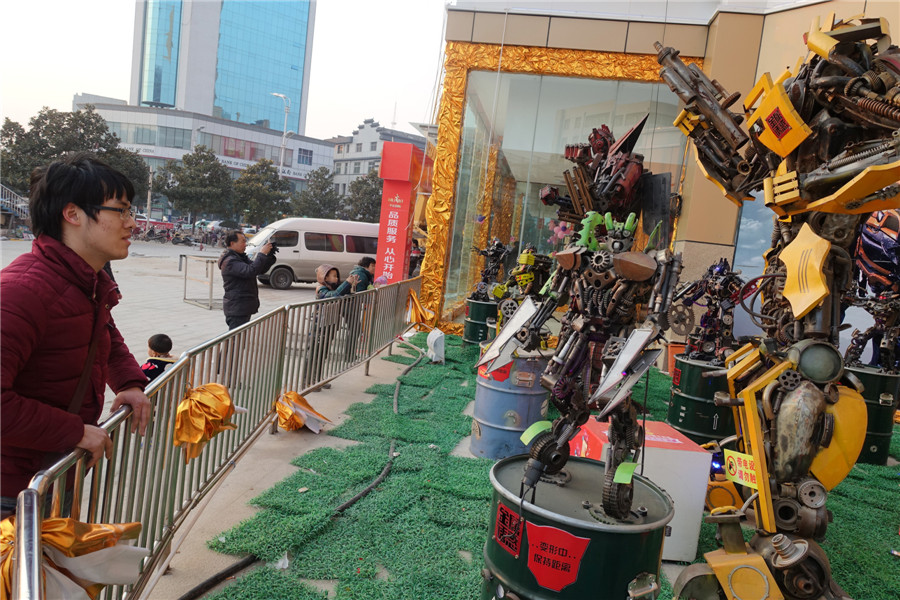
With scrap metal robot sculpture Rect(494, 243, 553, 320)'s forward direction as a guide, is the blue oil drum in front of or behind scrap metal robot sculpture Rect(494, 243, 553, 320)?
in front

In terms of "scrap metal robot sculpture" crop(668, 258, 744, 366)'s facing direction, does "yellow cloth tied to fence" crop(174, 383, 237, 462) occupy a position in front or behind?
in front

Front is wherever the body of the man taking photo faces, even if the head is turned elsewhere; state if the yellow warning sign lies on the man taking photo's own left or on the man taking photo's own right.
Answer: on the man taking photo's own right

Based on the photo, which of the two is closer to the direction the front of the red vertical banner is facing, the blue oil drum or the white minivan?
the blue oil drum

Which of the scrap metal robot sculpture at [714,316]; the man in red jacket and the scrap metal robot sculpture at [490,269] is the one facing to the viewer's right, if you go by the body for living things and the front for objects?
the man in red jacket

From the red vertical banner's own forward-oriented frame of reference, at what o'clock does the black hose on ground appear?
The black hose on ground is roughly at 12 o'clock from the red vertical banner.

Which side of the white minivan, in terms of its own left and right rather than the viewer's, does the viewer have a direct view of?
left

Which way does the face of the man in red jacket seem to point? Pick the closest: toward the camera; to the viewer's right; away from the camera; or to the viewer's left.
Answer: to the viewer's right

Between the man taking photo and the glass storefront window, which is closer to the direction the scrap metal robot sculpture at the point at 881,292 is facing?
the man taking photo

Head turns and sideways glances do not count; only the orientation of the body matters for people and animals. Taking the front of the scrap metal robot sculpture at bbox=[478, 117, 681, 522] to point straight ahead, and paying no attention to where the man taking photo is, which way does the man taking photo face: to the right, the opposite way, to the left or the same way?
to the left

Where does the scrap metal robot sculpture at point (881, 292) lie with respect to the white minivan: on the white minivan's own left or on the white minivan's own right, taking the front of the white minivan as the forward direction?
on the white minivan's own left

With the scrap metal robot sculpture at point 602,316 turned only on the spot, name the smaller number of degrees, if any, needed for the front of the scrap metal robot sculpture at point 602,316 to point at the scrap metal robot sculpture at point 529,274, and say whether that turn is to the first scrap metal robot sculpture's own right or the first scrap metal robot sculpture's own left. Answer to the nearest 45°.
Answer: approximately 135° to the first scrap metal robot sculpture's own right

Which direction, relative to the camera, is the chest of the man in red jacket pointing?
to the viewer's right
